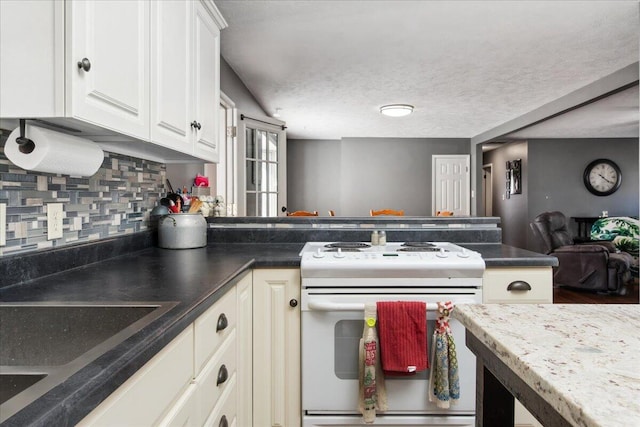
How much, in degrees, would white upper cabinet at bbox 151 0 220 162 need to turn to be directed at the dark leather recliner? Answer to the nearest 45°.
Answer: approximately 45° to its left

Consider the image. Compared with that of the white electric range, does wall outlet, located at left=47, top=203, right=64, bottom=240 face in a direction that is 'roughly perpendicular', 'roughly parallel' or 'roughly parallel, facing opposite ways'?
roughly perpendicular

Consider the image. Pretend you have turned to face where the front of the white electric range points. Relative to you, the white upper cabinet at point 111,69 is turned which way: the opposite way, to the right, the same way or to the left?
to the left

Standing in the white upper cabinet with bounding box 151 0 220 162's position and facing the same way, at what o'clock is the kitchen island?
The kitchen island is roughly at 1 o'clock from the white upper cabinet.

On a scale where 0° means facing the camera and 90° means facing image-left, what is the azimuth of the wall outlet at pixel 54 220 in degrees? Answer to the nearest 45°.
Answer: approximately 315°

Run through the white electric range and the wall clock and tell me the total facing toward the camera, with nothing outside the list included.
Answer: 2

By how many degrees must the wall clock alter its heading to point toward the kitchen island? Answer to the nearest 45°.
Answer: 0° — it already faces it

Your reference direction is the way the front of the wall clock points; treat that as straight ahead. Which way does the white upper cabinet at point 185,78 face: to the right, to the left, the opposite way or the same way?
to the left

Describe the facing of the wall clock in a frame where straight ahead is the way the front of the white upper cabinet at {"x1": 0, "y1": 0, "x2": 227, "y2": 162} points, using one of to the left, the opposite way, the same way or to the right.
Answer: to the right
